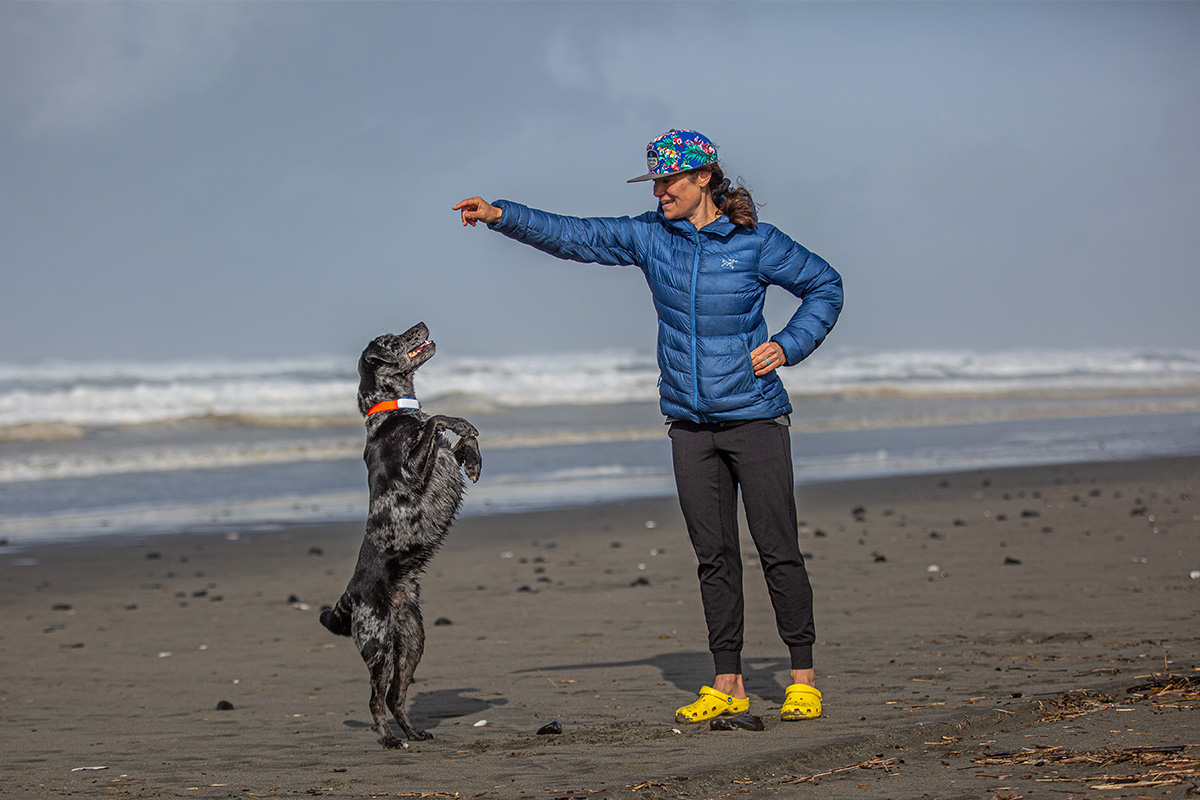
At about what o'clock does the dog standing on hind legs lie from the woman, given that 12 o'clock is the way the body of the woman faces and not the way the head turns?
The dog standing on hind legs is roughly at 2 o'clock from the woman.

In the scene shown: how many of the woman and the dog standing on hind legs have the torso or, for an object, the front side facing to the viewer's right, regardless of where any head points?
1

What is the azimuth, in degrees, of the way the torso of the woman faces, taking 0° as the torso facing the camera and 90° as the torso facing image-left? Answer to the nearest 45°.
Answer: approximately 45°

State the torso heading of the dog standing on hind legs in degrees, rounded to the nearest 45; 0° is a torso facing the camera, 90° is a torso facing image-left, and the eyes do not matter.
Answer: approximately 270°

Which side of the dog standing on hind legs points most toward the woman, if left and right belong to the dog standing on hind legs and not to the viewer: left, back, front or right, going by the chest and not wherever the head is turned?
front

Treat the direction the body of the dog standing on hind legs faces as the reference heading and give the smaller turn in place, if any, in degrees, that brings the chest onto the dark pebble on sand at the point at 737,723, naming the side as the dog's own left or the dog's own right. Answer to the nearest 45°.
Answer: approximately 45° to the dog's own right
